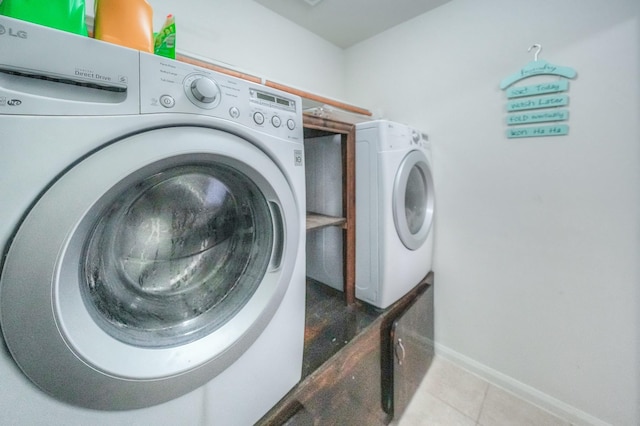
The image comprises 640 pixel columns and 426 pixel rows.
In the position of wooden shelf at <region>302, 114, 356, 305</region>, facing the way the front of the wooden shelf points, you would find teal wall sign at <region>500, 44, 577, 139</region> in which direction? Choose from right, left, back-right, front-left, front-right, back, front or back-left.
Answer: front-left

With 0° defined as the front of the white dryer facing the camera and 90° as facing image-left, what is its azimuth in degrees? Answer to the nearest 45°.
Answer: approximately 315°

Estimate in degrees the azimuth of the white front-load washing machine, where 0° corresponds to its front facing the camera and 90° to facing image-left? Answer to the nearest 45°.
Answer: approximately 315°

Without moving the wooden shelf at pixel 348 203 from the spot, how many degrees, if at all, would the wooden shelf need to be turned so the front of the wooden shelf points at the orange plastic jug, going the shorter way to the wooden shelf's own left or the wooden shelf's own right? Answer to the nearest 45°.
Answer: approximately 90° to the wooden shelf's own right

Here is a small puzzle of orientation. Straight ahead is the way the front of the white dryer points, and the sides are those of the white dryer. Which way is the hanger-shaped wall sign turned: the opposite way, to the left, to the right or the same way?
to the right

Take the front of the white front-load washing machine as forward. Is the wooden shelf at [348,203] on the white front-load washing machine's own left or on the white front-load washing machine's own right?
on the white front-load washing machine's own left

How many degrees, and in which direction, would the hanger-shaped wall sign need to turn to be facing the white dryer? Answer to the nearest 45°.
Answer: approximately 45° to its right

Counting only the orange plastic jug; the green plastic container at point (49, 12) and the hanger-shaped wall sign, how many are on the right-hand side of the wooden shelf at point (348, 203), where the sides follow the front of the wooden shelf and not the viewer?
2

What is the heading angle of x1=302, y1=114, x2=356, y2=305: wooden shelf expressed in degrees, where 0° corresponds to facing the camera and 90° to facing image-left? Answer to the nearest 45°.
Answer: approximately 315°

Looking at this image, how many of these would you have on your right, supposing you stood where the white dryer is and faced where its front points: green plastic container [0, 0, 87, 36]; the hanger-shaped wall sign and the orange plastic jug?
2

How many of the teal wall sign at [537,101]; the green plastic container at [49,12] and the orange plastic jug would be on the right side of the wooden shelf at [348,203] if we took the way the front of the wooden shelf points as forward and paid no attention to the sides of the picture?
2

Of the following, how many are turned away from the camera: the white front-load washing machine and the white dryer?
0
